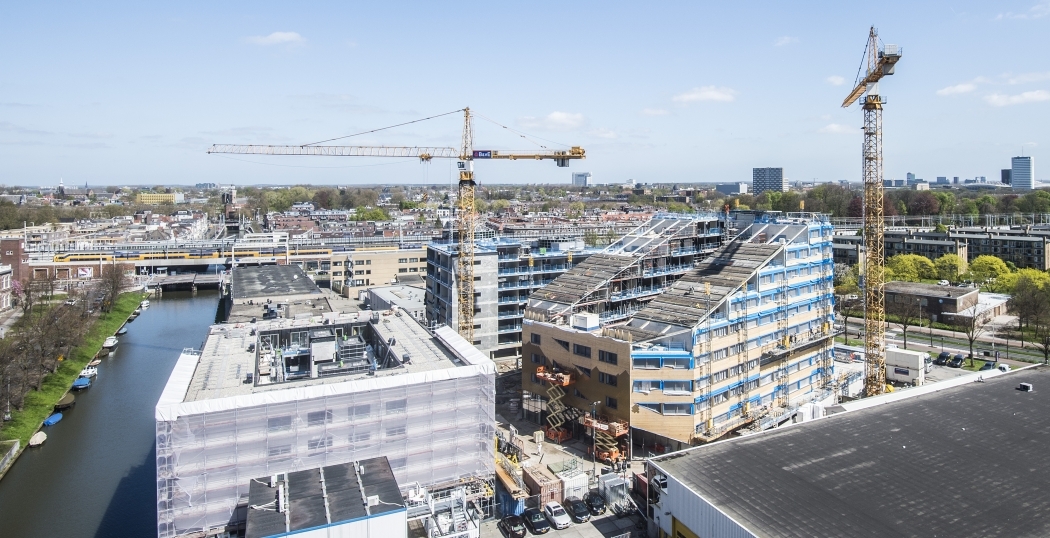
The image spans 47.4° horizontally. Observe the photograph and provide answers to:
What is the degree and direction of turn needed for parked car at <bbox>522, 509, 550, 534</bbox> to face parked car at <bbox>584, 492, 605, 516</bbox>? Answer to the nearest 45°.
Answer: approximately 90° to its left

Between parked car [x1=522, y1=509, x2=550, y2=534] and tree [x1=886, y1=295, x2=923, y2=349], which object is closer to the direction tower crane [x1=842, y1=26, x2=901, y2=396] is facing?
the tree

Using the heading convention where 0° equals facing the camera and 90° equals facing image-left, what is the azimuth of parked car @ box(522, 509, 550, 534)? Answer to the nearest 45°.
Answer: approximately 315°

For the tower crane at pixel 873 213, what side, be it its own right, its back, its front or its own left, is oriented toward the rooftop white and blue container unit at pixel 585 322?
left

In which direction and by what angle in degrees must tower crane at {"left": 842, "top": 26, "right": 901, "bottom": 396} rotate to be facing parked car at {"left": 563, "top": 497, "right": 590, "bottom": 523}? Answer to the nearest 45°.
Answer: approximately 135° to its left

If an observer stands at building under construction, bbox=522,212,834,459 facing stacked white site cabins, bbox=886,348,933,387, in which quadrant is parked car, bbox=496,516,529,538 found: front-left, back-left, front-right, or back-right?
back-right

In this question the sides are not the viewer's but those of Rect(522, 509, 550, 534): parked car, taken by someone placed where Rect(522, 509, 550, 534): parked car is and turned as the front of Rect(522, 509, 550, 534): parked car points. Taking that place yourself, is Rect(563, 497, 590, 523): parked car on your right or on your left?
on your left

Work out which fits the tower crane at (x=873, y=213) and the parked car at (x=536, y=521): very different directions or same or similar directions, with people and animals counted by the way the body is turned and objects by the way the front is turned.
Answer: very different directions
